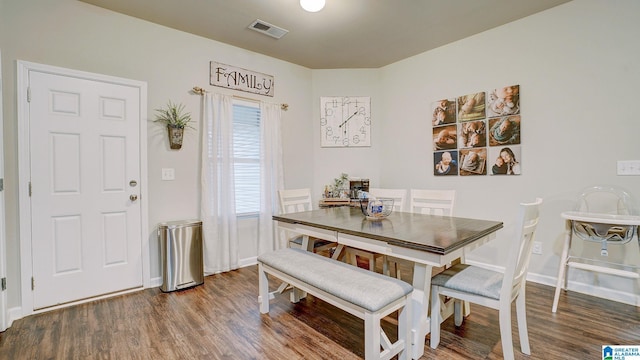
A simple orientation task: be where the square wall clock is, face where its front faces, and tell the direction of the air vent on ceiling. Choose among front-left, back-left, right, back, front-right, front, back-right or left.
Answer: front-right

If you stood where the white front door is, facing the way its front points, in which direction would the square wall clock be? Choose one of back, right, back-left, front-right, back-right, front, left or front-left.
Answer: front-left

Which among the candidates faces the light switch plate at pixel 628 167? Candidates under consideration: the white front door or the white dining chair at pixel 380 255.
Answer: the white front door

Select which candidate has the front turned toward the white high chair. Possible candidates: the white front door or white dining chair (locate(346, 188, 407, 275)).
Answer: the white front door

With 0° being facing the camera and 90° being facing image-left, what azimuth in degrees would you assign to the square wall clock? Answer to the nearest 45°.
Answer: approximately 0°

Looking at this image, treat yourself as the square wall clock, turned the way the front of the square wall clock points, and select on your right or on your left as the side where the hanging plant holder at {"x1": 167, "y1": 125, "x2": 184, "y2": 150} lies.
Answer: on your right

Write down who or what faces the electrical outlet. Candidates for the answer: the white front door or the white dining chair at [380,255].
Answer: the white front door

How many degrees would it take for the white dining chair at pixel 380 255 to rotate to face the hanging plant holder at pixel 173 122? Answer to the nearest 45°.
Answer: approximately 45° to its right

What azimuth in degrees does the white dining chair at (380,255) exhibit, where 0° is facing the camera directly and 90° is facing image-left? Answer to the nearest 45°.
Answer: approximately 45°
